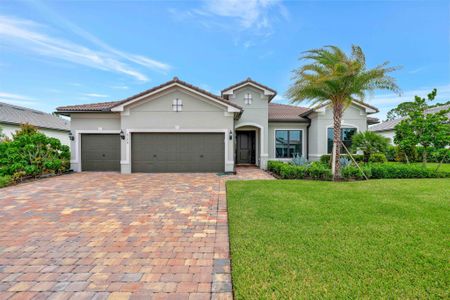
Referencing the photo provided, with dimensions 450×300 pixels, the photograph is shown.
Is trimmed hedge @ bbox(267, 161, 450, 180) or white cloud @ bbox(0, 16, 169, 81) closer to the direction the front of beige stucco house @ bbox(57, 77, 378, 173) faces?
the trimmed hedge

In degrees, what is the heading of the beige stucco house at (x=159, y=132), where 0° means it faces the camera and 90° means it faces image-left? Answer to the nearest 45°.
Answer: approximately 0°

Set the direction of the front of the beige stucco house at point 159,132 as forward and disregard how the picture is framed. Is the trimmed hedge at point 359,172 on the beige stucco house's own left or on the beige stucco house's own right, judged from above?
on the beige stucco house's own left

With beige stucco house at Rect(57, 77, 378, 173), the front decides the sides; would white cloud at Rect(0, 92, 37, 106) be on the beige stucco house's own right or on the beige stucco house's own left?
on the beige stucco house's own right

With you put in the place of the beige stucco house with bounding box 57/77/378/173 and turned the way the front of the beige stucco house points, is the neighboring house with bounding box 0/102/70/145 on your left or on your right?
on your right

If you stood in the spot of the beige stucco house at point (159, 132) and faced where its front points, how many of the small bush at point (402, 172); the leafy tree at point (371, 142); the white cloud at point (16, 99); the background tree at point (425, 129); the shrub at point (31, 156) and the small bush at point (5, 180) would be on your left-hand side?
3

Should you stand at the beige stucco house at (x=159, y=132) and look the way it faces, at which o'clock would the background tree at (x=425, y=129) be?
The background tree is roughly at 9 o'clock from the beige stucco house.

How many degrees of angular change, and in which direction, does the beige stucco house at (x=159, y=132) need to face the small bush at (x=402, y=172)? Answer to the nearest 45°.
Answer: approximately 90° to its left

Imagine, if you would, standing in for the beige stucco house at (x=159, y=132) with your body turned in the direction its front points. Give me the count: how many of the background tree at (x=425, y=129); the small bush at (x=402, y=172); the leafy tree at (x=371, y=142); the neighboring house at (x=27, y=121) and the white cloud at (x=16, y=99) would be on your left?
3

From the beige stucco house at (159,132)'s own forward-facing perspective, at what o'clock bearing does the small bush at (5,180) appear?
The small bush is roughly at 2 o'clock from the beige stucco house.

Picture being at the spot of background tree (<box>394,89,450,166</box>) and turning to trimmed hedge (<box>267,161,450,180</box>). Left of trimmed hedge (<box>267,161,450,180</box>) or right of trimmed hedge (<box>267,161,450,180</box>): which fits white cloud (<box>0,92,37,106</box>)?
right

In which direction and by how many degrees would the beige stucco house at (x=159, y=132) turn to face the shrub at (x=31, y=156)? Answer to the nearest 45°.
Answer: approximately 90° to its right
